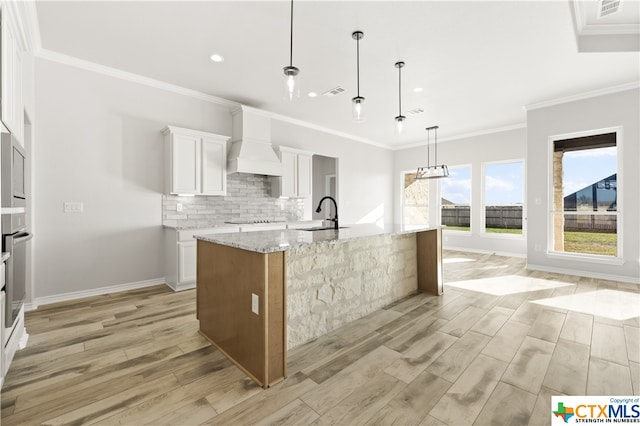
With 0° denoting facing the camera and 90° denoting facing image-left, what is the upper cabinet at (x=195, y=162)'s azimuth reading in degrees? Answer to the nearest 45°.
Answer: approximately 315°

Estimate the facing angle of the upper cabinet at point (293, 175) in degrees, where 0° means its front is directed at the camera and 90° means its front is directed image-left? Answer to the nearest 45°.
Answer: approximately 315°

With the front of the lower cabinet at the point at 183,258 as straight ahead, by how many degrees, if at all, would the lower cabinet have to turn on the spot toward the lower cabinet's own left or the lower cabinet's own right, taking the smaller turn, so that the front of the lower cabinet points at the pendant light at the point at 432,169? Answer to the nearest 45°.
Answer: approximately 45° to the lower cabinet's own left

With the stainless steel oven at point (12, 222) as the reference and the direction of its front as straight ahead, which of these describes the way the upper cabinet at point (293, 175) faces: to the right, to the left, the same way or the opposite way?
to the right

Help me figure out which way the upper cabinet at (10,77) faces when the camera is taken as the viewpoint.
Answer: facing to the right of the viewer

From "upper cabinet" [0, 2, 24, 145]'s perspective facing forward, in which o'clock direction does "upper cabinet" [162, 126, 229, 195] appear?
"upper cabinet" [162, 126, 229, 195] is roughly at 11 o'clock from "upper cabinet" [0, 2, 24, 145].

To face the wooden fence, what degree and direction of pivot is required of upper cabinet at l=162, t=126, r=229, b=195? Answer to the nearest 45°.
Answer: approximately 45° to its left

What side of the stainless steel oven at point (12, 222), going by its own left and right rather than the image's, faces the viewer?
right

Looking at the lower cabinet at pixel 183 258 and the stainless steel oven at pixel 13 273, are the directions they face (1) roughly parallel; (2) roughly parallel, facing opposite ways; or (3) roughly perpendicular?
roughly perpendicular

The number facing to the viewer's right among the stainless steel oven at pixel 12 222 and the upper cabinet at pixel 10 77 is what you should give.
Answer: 2

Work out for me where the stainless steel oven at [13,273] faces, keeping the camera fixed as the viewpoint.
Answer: facing to the right of the viewer

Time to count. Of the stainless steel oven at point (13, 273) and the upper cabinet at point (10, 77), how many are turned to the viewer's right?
2
